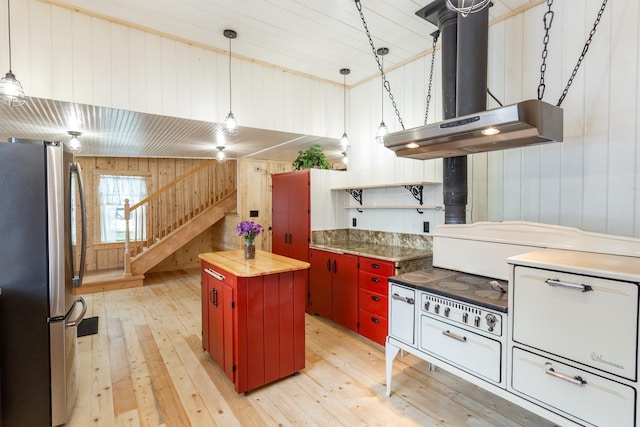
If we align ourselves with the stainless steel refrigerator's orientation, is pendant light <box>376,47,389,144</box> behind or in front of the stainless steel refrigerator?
in front

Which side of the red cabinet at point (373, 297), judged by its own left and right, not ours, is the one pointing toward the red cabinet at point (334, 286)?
right

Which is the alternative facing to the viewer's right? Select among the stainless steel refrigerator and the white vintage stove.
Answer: the stainless steel refrigerator

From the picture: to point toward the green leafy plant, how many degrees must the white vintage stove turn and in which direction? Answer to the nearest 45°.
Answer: approximately 90° to its right

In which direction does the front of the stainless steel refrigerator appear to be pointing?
to the viewer's right

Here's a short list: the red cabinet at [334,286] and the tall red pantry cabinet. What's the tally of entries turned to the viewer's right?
0

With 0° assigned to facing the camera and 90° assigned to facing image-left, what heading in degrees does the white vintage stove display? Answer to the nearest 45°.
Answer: approximately 45°

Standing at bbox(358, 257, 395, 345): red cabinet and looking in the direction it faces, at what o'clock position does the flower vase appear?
The flower vase is roughly at 1 o'clock from the red cabinet.

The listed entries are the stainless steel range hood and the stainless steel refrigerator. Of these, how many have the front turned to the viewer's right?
1

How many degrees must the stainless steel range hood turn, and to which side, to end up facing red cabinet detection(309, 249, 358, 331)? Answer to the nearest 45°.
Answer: approximately 90° to its right

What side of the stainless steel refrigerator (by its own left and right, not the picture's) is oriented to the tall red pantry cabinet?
front

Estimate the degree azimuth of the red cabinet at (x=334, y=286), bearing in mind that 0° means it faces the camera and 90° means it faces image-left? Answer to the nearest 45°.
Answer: approximately 45°

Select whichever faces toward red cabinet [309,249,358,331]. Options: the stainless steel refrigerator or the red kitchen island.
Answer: the stainless steel refrigerator

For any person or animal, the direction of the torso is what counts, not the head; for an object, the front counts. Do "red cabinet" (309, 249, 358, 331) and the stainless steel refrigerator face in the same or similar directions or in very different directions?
very different directions

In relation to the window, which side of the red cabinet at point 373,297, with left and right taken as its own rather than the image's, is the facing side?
right

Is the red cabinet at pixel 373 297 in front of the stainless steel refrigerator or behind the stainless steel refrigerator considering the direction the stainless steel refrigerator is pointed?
in front
